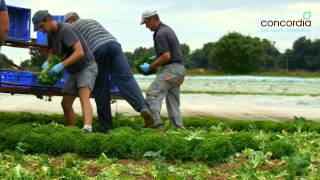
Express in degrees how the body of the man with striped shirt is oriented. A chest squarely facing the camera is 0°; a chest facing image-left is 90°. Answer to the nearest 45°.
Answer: approximately 135°

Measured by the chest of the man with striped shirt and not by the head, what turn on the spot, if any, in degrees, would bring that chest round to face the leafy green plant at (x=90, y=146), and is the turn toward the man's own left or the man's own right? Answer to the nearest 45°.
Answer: approximately 135° to the man's own left

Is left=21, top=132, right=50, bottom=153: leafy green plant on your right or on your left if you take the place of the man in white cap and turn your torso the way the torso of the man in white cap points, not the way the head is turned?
on your left

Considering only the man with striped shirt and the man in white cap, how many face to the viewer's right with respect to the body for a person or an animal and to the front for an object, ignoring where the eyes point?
0

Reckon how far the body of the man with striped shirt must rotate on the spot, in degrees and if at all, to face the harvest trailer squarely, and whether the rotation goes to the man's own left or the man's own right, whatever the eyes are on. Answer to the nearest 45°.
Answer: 0° — they already face it

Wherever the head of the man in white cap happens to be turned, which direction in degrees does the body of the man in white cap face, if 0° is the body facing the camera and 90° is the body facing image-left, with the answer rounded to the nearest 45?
approximately 90°

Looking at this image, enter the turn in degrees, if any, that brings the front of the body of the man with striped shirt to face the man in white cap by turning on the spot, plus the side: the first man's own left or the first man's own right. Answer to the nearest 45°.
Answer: approximately 135° to the first man's own right

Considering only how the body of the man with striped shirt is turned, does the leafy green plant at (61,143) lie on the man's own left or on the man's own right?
on the man's own left

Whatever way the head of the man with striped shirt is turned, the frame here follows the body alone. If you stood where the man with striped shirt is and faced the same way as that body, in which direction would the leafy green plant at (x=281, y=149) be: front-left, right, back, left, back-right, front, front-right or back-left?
back

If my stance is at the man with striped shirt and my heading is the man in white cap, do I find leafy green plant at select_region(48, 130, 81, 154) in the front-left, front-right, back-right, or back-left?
back-right

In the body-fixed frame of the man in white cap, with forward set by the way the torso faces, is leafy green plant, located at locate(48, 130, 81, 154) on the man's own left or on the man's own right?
on the man's own left

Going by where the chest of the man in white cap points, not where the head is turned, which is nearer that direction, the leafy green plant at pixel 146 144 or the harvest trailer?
the harvest trailer

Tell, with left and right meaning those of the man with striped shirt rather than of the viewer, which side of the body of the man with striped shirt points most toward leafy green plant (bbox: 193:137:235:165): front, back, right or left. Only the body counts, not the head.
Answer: back
